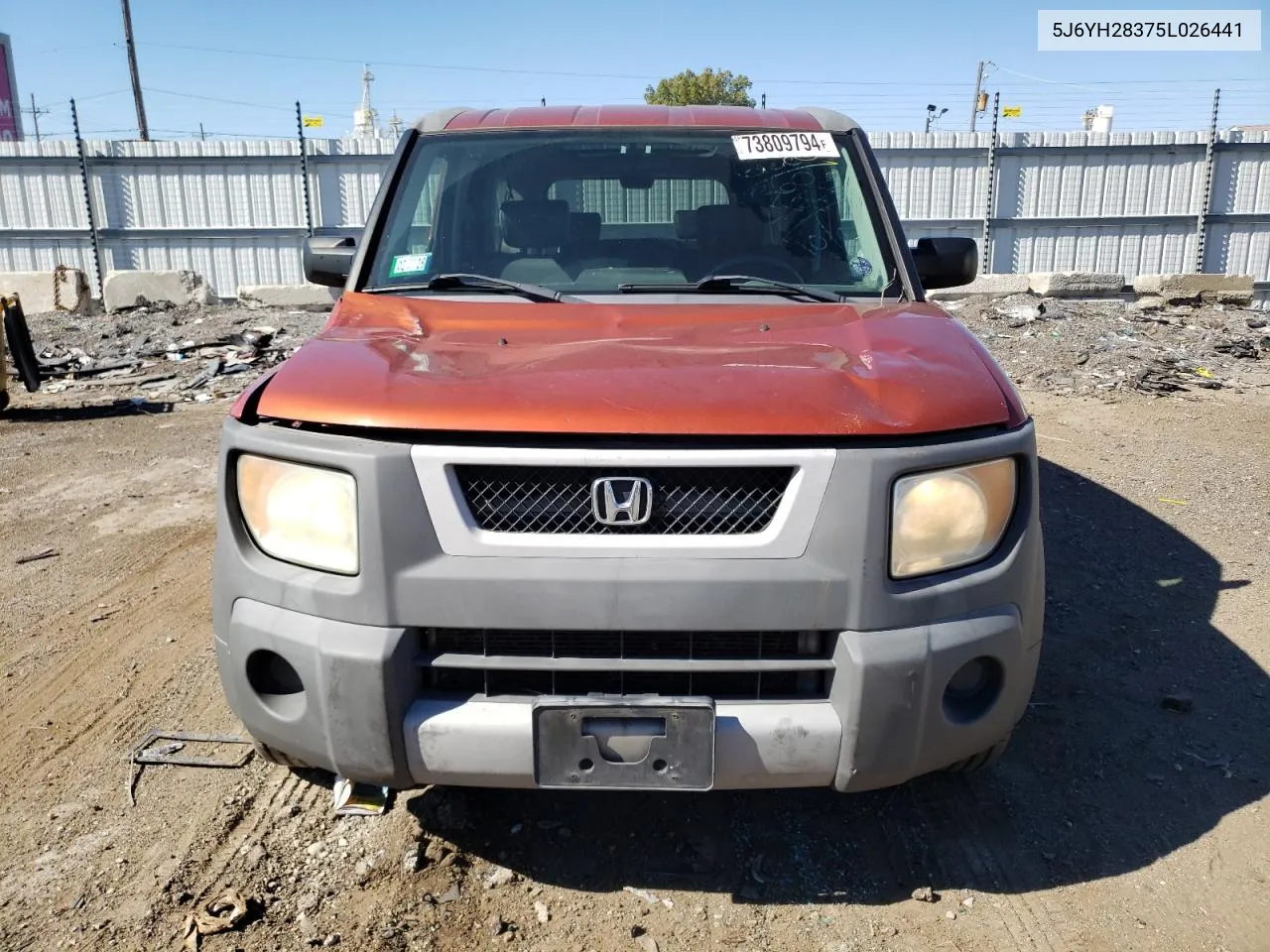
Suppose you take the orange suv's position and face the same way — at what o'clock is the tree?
The tree is roughly at 6 o'clock from the orange suv.

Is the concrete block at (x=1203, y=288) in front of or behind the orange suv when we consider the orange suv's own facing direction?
behind

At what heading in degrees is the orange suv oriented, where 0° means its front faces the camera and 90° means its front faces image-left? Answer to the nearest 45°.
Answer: approximately 0°

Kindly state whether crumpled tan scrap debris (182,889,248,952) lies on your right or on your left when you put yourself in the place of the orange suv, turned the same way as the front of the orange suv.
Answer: on your right

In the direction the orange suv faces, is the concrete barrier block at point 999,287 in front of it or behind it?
behind

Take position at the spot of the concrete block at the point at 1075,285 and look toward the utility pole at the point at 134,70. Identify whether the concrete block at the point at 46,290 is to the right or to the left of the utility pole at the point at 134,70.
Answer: left

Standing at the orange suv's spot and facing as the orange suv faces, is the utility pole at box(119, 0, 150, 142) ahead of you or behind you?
behind

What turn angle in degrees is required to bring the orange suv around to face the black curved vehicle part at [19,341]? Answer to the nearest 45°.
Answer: approximately 135° to its right
